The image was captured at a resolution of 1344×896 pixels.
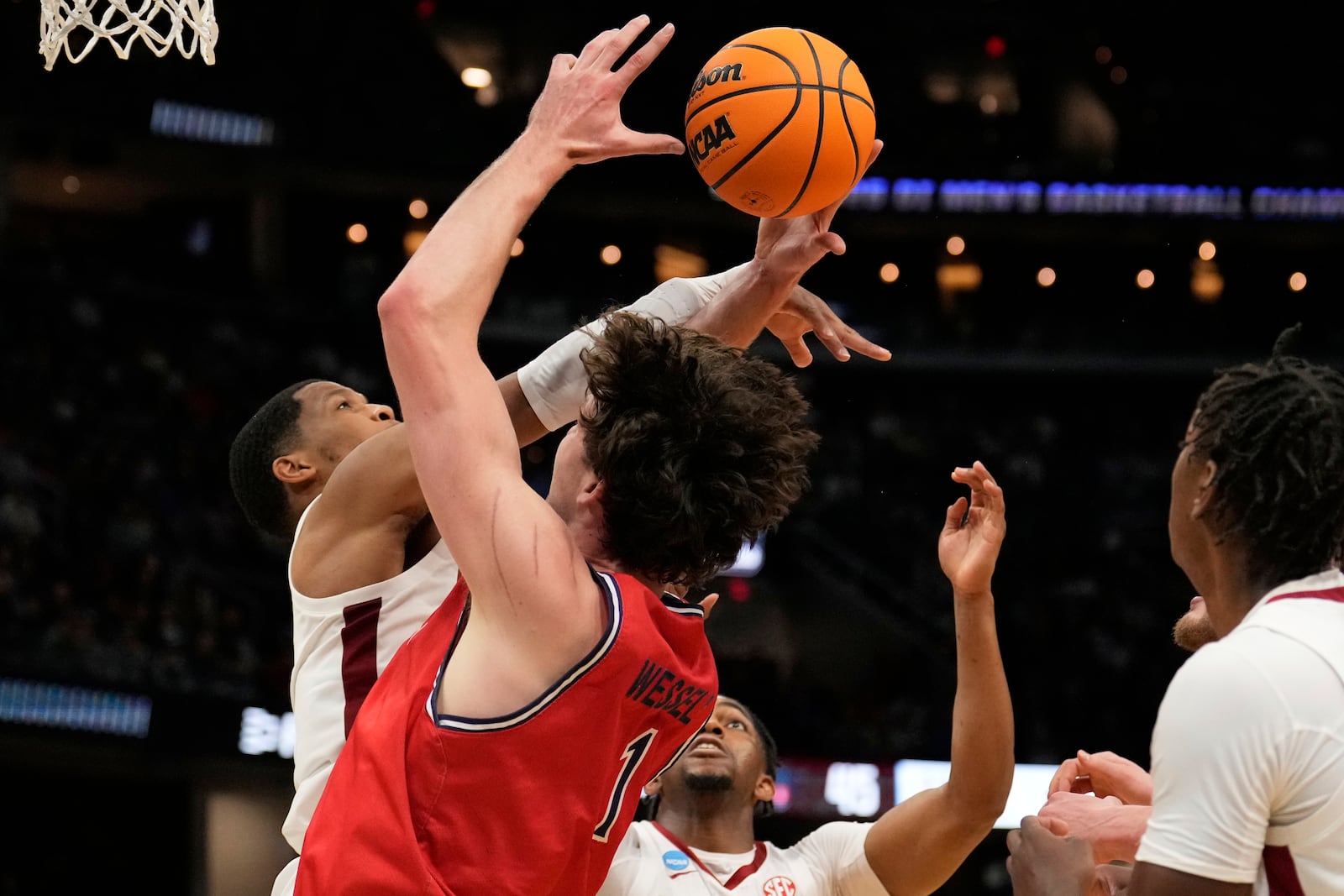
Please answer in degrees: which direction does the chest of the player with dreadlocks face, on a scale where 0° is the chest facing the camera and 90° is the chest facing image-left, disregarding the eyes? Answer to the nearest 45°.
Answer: approximately 135°

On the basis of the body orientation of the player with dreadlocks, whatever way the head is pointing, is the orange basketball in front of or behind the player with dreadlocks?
in front

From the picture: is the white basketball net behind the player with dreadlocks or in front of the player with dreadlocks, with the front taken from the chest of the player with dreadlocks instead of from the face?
in front
